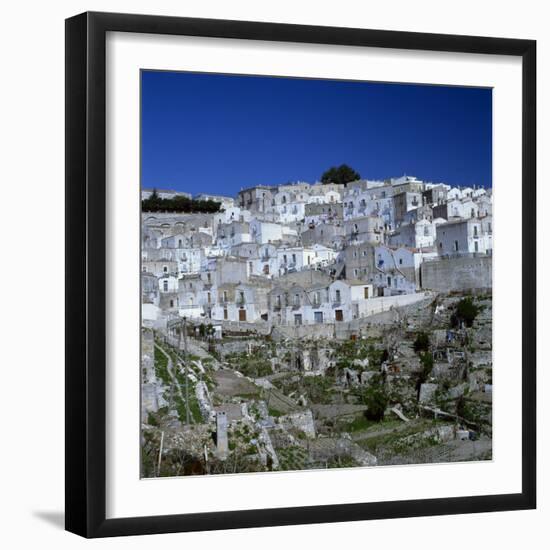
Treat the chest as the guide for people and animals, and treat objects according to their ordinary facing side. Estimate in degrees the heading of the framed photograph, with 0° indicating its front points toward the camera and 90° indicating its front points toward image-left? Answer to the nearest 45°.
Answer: approximately 315°
